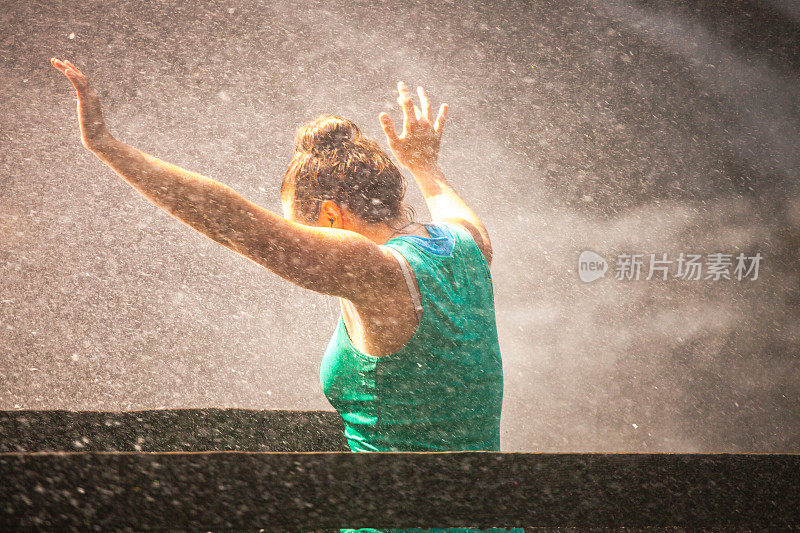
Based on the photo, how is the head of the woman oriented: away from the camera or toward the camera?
away from the camera

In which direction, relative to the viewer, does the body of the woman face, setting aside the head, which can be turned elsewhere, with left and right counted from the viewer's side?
facing away from the viewer and to the left of the viewer
